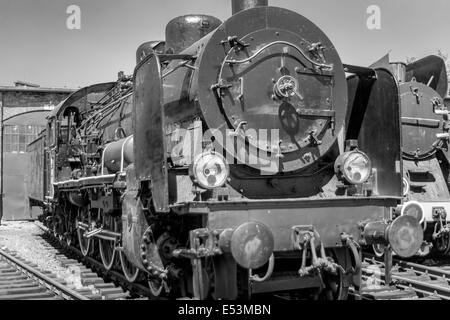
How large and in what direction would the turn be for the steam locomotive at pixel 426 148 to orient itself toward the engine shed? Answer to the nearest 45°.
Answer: approximately 180°

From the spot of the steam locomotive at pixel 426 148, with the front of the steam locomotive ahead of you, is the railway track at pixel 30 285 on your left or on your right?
on your right

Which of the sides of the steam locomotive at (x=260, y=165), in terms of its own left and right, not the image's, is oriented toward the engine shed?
back

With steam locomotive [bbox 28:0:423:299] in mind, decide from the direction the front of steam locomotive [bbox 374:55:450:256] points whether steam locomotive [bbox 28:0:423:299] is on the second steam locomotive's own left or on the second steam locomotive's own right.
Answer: on the second steam locomotive's own right

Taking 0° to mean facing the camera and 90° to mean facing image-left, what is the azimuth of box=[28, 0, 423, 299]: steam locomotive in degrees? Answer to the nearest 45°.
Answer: approximately 315°

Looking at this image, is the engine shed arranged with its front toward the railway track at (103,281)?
yes

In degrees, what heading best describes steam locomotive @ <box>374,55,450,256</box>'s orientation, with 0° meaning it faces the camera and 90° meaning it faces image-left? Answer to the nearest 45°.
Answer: approximately 315°
